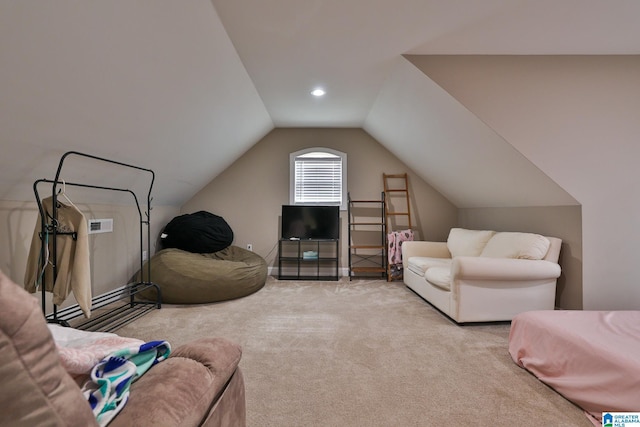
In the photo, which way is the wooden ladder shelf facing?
toward the camera

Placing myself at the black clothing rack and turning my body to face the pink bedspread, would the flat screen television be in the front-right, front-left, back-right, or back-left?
front-left

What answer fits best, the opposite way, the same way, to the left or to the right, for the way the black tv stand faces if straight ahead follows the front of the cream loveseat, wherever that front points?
to the left

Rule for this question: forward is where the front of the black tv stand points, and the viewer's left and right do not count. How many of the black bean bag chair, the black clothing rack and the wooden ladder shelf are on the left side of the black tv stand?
1

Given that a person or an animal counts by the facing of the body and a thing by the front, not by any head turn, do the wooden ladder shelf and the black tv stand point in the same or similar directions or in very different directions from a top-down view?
same or similar directions

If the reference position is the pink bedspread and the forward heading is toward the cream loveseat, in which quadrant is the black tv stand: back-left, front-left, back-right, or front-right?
front-left

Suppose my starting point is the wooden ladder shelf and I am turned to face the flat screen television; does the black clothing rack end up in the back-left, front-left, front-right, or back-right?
front-left

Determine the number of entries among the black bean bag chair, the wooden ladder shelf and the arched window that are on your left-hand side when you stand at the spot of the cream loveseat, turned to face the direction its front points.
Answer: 0

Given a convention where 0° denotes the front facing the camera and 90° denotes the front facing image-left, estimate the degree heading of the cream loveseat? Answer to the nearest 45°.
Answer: approximately 45°

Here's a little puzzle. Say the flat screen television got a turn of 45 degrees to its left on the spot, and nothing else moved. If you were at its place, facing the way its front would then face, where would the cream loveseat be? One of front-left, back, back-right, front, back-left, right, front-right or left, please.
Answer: front

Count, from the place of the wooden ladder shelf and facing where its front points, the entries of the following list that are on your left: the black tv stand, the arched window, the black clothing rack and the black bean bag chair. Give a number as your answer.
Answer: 0

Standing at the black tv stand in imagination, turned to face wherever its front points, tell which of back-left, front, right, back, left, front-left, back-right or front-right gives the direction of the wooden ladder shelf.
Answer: left

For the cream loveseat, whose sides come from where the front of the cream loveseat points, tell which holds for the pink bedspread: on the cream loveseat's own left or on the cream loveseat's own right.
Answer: on the cream loveseat's own left

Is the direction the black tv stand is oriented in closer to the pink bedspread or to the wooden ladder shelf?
the pink bedspread

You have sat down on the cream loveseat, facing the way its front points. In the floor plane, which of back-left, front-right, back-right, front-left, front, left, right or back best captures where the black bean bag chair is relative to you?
front-right

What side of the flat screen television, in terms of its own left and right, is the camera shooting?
front

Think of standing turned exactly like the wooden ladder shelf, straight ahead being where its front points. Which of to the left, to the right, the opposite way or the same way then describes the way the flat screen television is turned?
the same way
